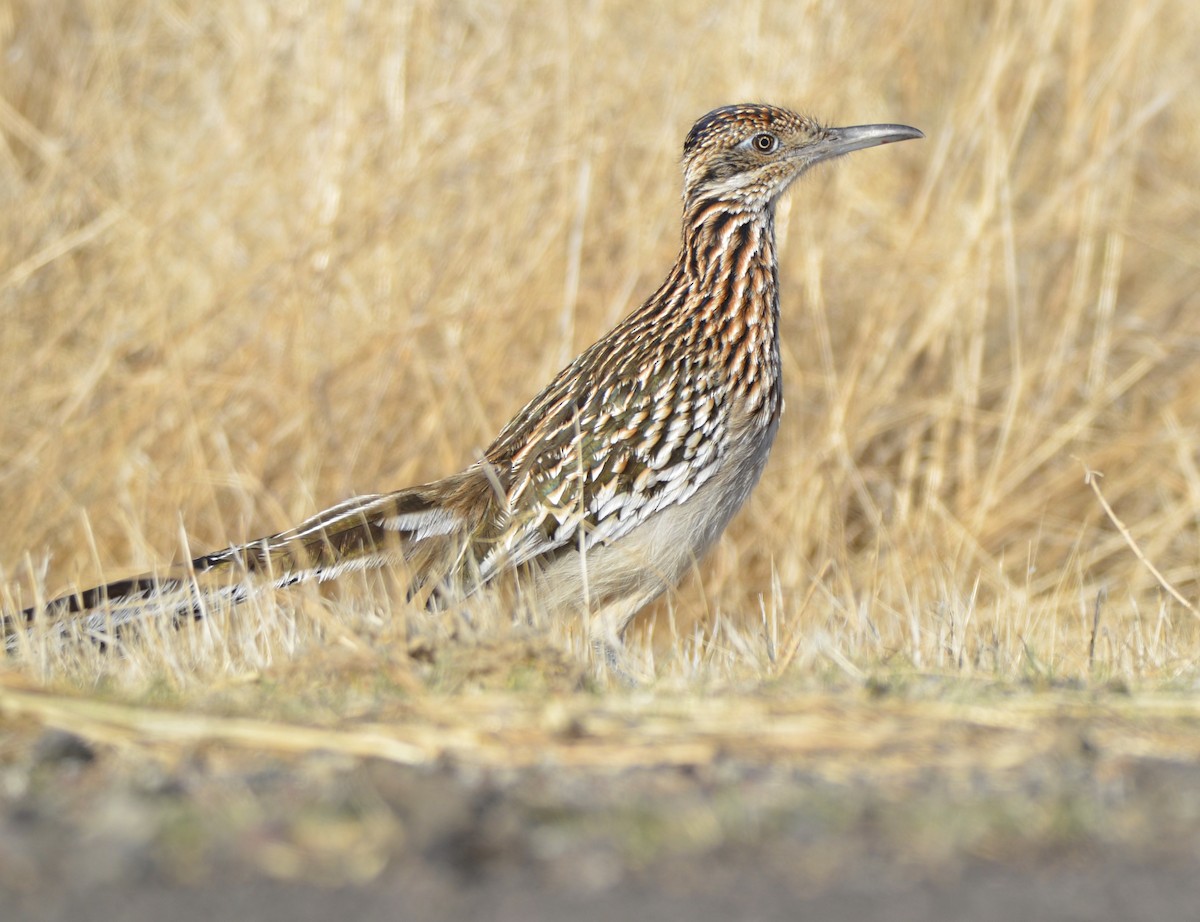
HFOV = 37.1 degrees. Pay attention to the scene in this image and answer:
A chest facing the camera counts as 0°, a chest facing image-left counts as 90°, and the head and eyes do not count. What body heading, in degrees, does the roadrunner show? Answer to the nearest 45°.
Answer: approximately 270°
